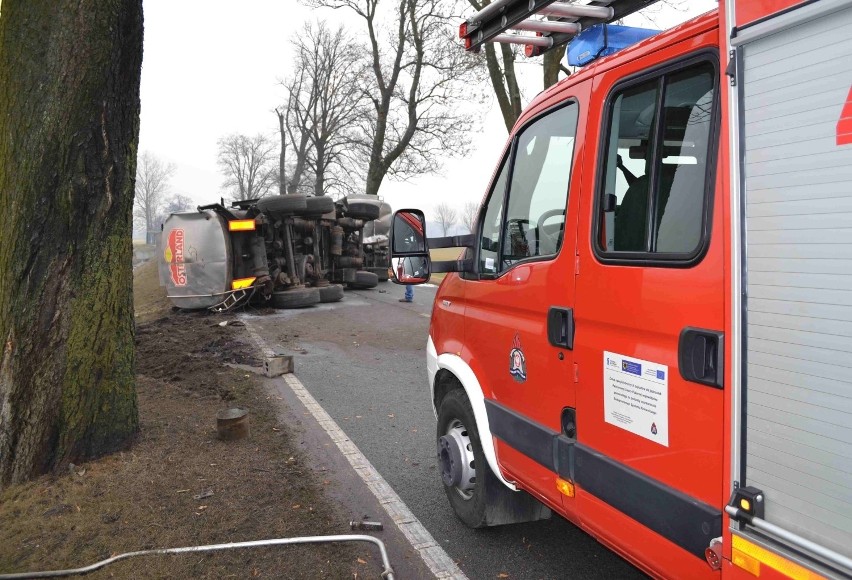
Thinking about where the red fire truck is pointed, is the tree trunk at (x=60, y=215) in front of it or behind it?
in front

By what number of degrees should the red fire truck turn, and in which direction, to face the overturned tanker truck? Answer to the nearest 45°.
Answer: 0° — it already faces it

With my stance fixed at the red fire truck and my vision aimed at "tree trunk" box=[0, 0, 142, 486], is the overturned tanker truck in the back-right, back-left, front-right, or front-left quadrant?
front-right

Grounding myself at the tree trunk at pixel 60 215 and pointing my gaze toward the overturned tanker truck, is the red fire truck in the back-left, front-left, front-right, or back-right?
back-right

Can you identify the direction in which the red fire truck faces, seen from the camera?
facing away from the viewer and to the left of the viewer
